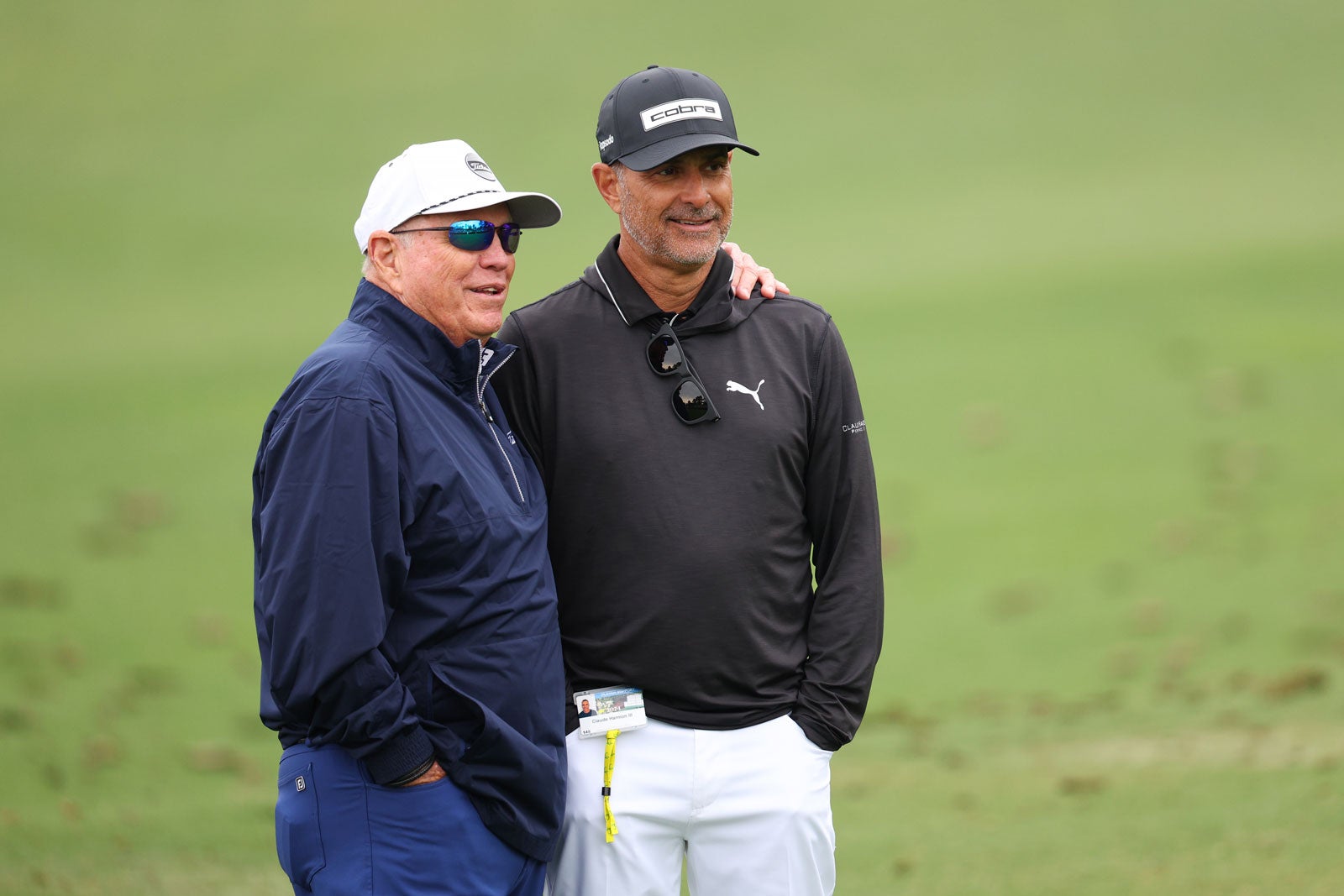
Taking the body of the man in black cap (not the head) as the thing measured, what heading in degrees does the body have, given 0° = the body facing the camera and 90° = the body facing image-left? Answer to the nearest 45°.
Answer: approximately 0°

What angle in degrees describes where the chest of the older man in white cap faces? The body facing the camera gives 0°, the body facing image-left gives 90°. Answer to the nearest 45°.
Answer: approximately 315°
